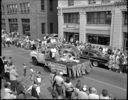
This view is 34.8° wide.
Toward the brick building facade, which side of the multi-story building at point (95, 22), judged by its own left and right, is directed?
right

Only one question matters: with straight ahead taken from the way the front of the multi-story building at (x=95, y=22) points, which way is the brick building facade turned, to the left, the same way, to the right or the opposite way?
the same way

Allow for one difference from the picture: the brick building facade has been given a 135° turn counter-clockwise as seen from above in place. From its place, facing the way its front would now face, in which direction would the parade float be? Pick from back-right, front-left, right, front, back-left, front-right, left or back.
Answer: right

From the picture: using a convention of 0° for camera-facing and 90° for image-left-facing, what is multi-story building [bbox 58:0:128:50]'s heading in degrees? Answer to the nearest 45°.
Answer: approximately 45°

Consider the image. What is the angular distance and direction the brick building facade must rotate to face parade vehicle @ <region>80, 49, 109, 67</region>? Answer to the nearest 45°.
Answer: approximately 45° to its left

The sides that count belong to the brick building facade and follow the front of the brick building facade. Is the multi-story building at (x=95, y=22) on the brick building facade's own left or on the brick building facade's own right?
on the brick building facade's own left

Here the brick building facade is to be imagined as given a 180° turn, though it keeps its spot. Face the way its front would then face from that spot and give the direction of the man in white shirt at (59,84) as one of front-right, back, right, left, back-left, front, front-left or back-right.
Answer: back-right

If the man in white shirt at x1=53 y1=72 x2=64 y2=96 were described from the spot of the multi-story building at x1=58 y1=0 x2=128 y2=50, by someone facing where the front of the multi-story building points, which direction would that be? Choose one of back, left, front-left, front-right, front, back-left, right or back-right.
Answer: front-left

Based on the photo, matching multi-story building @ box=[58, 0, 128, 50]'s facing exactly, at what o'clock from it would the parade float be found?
The parade float is roughly at 11 o'clock from the multi-story building.

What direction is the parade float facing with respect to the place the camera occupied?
facing away from the viewer and to the left of the viewer

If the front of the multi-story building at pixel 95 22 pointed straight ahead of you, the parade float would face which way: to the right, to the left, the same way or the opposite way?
to the right

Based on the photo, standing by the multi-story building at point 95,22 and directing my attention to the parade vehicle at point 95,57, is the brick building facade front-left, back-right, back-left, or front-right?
back-right

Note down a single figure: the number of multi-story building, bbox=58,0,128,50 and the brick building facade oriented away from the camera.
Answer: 0

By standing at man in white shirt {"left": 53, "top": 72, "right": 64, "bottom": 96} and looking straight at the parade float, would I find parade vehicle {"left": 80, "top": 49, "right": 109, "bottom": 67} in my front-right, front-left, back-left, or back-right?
front-right
